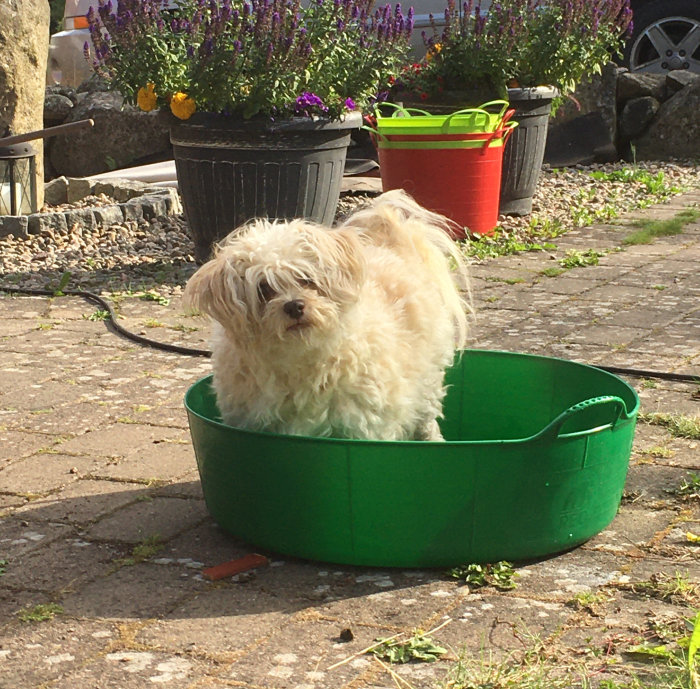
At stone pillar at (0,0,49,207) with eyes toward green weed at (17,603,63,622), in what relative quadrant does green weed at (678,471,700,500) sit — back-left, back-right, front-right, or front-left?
front-left

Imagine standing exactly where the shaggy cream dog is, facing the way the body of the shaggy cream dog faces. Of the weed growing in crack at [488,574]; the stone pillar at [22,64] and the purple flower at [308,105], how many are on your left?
1

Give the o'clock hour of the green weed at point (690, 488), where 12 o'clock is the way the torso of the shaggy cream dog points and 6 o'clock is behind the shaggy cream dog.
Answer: The green weed is roughly at 7 o'clock from the shaggy cream dog.

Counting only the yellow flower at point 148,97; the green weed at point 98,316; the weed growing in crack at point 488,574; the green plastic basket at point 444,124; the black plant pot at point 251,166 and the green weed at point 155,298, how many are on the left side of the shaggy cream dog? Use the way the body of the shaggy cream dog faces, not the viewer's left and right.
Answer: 1

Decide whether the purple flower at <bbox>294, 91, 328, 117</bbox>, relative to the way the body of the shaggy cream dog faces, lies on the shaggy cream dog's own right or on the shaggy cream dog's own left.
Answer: on the shaggy cream dog's own right

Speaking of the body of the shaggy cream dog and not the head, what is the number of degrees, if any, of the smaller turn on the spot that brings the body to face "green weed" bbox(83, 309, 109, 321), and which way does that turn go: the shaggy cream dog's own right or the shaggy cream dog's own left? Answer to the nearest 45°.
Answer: approximately 90° to the shaggy cream dog's own right

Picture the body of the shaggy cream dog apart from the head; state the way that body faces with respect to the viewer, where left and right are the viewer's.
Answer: facing the viewer and to the left of the viewer

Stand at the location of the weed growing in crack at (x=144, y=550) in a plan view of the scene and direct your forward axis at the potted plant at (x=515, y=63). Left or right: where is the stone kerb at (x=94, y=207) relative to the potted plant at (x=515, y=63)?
left

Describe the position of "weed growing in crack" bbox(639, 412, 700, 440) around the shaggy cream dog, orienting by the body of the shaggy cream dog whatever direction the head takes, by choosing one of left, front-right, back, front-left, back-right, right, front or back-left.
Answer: back

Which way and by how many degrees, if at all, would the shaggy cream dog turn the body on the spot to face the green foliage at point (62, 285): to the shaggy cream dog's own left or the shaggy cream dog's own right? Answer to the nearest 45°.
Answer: approximately 90° to the shaggy cream dog's own right

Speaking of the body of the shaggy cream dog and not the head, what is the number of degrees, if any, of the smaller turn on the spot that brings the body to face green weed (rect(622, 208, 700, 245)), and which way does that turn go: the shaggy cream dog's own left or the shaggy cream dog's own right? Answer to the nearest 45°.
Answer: approximately 180°

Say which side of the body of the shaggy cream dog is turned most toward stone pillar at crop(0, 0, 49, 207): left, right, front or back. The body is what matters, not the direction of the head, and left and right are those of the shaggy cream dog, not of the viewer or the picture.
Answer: right

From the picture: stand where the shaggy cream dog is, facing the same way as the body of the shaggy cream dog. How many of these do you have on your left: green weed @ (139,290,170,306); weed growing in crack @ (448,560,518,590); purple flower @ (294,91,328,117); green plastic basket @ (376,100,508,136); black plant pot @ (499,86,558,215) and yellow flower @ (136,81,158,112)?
1

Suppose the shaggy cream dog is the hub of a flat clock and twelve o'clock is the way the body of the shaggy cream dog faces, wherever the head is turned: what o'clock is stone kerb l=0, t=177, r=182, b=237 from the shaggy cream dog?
The stone kerb is roughly at 4 o'clock from the shaggy cream dog.

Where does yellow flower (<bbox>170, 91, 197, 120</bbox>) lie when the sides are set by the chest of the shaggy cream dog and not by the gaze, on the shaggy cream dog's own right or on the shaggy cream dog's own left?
on the shaggy cream dog's own right

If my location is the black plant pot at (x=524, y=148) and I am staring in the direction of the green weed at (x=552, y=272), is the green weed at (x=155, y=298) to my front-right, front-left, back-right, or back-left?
front-right

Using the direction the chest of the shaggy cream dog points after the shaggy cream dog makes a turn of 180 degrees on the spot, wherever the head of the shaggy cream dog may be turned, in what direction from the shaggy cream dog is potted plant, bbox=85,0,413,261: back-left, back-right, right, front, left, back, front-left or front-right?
front-left
